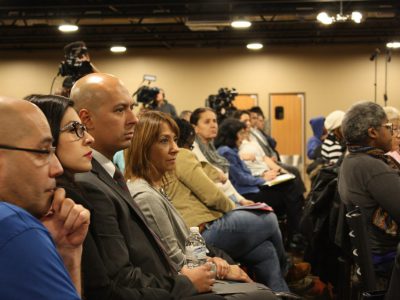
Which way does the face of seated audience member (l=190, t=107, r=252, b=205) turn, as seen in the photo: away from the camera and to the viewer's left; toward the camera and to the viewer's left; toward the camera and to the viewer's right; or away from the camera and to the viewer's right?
toward the camera and to the viewer's right

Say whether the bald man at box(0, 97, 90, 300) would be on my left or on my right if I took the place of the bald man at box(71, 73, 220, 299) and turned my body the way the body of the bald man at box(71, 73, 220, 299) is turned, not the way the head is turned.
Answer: on my right

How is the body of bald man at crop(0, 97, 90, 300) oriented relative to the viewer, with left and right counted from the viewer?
facing to the right of the viewer

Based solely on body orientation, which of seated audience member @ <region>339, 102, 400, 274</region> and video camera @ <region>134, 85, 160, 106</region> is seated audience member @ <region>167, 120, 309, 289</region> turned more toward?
the seated audience member

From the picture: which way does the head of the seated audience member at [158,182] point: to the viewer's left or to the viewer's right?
to the viewer's right

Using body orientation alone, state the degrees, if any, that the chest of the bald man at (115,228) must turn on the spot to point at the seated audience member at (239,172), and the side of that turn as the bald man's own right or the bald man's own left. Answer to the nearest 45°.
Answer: approximately 90° to the bald man's own left

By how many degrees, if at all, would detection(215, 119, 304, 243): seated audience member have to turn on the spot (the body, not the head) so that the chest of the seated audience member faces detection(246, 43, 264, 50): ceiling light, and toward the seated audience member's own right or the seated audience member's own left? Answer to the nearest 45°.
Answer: approximately 90° to the seated audience member's own left

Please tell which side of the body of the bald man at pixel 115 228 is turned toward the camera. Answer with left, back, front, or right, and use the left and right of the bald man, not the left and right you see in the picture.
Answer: right

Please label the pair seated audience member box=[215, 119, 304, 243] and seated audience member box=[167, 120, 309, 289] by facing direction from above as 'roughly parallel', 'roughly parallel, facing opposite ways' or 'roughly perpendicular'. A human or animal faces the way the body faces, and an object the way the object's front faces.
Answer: roughly parallel

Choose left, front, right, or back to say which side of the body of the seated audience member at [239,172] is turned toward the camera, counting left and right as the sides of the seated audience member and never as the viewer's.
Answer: right

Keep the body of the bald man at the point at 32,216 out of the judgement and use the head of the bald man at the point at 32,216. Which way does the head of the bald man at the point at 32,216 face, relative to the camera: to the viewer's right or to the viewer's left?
to the viewer's right

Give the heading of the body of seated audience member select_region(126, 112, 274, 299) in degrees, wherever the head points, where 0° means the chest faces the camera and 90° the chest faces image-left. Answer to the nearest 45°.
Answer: approximately 270°

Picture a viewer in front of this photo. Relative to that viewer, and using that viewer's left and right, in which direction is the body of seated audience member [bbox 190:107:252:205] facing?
facing the viewer and to the right of the viewer

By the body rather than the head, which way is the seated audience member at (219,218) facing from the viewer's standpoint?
to the viewer's right

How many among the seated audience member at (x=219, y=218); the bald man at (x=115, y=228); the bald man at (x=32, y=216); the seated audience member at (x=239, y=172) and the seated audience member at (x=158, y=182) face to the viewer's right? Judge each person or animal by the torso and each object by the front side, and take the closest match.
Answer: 5
